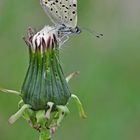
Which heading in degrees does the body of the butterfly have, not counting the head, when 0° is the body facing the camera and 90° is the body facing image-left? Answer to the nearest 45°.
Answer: approximately 270°
